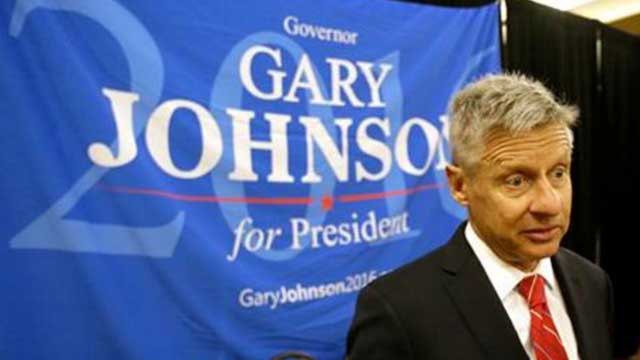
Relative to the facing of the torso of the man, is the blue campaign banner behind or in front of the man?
behind
